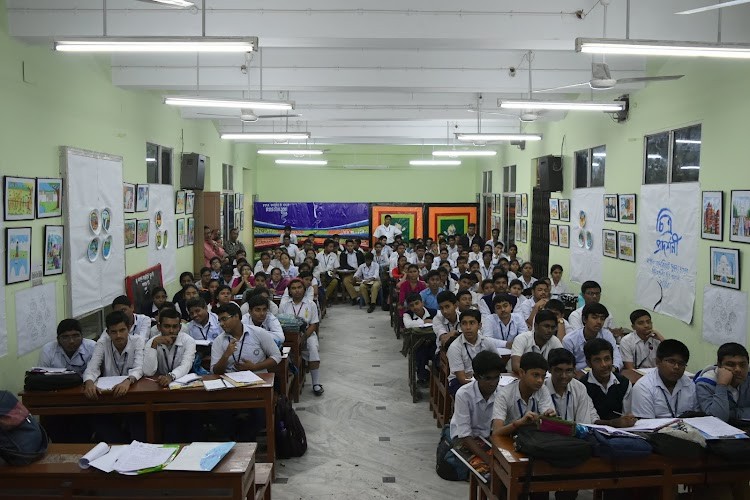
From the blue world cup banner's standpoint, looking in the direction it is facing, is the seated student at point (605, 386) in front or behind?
in front

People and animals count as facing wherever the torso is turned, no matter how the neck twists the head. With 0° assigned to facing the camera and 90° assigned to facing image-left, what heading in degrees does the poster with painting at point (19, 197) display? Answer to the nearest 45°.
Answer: approximately 315°

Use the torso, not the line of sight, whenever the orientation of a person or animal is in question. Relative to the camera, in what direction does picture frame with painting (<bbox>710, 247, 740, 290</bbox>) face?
facing the viewer and to the left of the viewer

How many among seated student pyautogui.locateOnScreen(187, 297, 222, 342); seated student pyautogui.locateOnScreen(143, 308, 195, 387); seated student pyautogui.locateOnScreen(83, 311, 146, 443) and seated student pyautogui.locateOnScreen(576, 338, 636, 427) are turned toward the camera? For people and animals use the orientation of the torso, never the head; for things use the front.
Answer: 4

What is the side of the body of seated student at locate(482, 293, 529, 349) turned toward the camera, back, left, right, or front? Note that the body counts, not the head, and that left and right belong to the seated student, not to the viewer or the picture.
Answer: front

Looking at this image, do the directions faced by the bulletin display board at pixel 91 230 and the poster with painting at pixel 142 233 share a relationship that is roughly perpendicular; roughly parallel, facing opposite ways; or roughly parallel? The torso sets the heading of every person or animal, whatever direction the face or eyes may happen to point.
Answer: roughly parallel

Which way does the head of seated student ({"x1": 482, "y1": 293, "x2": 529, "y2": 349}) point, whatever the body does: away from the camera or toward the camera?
toward the camera

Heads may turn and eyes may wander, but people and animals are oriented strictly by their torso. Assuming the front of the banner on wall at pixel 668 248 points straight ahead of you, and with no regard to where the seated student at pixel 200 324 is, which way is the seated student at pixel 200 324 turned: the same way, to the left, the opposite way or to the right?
to the left

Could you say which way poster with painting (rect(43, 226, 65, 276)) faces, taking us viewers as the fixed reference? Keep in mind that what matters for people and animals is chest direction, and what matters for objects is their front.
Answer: facing the viewer and to the right of the viewer

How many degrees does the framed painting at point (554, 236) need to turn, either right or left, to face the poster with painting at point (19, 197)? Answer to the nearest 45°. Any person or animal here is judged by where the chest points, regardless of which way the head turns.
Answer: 0° — it already faces it

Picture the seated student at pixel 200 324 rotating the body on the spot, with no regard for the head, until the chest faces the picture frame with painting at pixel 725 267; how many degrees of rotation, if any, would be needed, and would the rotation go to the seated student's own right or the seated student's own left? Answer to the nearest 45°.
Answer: approximately 90° to the seated student's own left

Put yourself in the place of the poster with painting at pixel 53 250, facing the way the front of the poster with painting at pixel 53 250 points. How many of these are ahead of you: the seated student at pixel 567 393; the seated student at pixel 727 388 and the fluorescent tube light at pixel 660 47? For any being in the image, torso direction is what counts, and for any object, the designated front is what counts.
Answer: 3

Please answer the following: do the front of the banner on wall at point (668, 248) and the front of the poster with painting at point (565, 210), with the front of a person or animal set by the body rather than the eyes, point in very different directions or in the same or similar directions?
same or similar directions

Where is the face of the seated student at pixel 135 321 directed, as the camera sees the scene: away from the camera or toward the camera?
toward the camera

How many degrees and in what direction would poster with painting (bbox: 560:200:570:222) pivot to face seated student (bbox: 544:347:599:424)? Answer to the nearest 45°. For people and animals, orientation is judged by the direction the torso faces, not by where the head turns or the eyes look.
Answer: approximately 45° to its left

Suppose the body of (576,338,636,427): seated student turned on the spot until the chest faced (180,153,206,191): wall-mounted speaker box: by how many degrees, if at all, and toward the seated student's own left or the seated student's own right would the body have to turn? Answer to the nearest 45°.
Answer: approximately 135° to the seated student's own right
